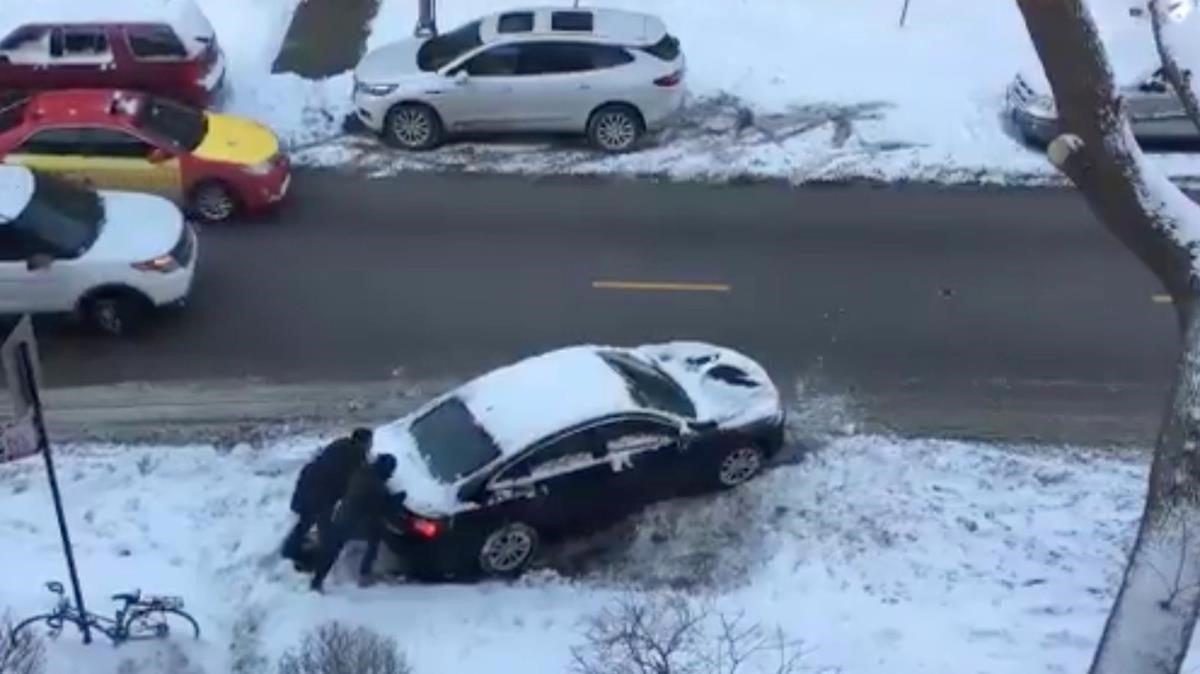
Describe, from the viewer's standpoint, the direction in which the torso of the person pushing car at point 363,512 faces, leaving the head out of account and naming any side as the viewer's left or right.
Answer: facing away from the viewer and to the right of the viewer

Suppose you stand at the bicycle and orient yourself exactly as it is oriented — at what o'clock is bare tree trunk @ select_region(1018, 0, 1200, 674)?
The bare tree trunk is roughly at 7 o'clock from the bicycle.

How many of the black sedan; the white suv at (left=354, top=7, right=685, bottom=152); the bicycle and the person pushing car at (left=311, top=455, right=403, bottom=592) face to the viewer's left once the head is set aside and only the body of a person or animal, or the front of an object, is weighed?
2

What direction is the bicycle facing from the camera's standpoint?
to the viewer's left

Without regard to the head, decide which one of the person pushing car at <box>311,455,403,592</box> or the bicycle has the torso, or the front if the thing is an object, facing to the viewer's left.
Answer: the bicycle

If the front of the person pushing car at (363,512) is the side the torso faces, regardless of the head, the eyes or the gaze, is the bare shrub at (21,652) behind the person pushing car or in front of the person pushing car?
behind

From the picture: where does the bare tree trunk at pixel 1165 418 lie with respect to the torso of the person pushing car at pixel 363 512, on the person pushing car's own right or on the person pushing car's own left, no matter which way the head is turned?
on the person pushing car's own right

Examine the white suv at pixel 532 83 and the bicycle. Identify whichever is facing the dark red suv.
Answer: the white suv

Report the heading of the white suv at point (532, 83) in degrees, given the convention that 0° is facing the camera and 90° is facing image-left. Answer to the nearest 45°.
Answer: approximately 90°

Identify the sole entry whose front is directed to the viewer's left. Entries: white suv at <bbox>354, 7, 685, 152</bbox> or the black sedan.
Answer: the white suv
